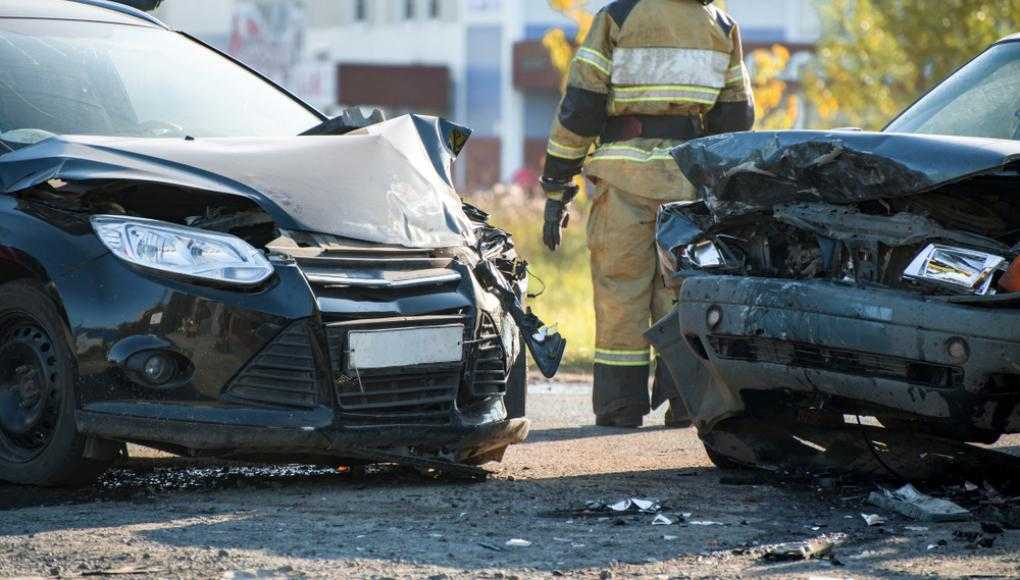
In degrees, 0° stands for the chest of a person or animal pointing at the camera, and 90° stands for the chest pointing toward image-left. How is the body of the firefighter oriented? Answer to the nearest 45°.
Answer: approximately 180°

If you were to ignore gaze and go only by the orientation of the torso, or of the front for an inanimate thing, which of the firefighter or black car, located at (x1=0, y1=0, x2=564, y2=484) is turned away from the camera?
the firefighter

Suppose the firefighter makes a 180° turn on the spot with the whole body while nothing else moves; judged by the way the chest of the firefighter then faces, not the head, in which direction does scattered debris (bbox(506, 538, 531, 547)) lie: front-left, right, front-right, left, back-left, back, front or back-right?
front

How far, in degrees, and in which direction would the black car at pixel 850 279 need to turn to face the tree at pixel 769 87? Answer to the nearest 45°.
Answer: approximately 135° to its right

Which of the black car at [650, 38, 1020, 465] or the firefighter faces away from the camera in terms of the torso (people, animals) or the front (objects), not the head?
the firefighter

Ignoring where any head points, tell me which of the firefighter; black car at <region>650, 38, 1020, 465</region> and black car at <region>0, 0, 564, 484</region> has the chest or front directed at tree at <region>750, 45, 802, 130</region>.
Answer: the firefighter

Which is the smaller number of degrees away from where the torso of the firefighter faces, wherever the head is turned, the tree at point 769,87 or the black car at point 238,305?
the tree

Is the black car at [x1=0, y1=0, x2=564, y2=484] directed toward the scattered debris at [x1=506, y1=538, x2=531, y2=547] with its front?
yes

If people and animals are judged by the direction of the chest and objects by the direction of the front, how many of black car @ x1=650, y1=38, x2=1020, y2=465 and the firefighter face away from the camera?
1

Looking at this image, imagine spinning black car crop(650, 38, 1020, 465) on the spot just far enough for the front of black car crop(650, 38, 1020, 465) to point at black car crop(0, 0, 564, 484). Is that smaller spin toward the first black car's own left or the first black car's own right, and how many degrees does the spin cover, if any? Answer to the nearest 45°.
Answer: approximately 45° to the first black car's own right

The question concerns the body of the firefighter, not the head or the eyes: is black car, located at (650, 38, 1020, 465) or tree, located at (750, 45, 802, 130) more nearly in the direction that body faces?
the tree

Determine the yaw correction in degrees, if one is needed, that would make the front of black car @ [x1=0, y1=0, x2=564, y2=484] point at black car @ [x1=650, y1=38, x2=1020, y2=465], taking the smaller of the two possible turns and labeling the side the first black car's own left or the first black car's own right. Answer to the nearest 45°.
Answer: approximately 45° to the first black car's own left

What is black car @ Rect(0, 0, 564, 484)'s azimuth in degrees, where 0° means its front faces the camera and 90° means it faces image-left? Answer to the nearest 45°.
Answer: approximately 315°

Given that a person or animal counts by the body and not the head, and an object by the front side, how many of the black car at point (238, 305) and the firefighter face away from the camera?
1
